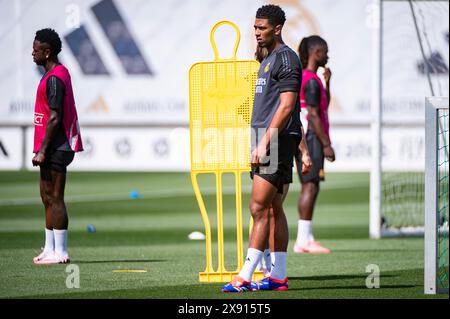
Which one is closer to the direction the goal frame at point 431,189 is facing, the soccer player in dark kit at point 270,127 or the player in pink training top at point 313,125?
the soccer player in dark kit

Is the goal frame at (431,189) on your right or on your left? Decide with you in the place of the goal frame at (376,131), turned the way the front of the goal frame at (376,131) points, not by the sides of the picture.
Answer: on your left

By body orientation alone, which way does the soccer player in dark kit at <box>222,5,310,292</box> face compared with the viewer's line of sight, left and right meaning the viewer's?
facing to the left of the viewer

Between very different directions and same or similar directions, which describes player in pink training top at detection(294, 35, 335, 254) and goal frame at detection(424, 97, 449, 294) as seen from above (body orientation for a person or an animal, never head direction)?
very different directions

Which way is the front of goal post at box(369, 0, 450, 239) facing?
to the viewer's left

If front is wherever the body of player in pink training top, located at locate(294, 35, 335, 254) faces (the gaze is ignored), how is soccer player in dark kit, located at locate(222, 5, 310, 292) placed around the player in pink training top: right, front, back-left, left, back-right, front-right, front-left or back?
right

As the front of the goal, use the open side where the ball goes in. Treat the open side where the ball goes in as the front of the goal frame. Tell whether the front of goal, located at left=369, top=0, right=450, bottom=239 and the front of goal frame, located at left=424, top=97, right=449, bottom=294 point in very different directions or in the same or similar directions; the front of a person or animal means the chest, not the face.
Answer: same or similar directions
